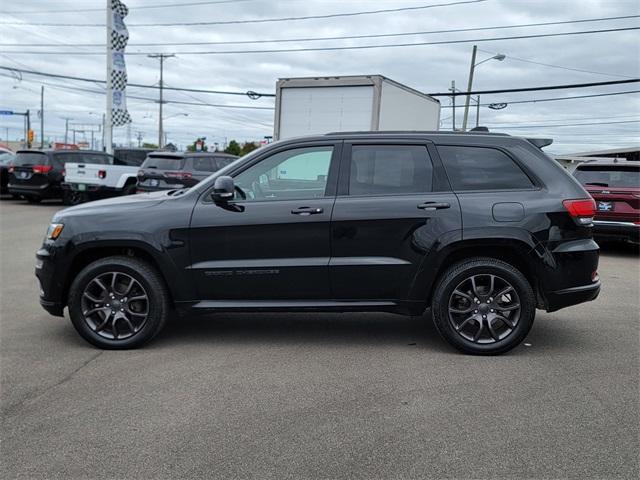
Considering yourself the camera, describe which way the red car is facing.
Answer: facing away from the viewer

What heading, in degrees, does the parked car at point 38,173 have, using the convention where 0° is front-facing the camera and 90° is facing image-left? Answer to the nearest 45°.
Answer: approximately 225°

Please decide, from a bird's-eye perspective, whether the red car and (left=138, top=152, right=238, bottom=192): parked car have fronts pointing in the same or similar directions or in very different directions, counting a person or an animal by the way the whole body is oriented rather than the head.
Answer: same or similar directions

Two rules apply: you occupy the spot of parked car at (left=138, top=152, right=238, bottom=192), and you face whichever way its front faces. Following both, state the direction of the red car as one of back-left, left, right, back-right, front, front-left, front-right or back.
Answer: right

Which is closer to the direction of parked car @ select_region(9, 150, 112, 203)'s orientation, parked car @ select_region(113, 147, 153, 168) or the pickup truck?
the parked car

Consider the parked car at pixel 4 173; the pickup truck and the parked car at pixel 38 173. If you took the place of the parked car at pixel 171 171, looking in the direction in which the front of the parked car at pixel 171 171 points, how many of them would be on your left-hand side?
3

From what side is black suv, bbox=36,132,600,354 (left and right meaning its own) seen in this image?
left

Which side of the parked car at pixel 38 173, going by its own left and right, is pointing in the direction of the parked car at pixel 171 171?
right

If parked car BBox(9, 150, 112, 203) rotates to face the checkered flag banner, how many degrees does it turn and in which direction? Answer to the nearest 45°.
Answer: approximately 45° to its left

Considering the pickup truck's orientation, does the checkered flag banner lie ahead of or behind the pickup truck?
ahead

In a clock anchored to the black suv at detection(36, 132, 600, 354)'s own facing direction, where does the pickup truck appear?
The pickup truck is roughly at 2 o'clock from the black suv.

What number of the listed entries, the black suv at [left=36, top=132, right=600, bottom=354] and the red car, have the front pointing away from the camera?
1

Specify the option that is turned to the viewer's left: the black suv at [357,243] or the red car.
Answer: the black suv

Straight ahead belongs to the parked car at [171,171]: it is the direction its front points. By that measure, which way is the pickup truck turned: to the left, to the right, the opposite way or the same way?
the same way

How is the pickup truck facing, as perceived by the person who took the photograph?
facing away from the viewer and to the right of the viewer

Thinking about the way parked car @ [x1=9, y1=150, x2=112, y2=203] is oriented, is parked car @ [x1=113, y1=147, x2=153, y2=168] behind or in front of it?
in front

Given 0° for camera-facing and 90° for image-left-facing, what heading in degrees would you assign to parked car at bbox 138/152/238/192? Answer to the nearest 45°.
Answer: approximately 225°
